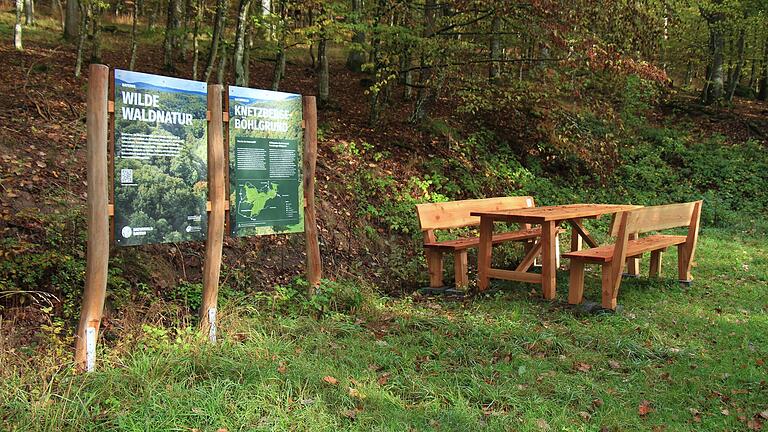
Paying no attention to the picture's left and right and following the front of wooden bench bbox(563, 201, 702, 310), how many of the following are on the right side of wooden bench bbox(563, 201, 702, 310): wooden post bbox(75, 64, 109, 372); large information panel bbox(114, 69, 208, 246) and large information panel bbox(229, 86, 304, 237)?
0

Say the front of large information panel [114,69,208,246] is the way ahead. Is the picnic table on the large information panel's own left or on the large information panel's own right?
on the large information panel's own left

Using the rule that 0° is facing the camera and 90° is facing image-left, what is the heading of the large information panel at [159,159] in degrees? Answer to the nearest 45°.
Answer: approximately 315°

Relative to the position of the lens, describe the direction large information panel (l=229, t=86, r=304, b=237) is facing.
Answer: facing the viewer and to the right of the viewer

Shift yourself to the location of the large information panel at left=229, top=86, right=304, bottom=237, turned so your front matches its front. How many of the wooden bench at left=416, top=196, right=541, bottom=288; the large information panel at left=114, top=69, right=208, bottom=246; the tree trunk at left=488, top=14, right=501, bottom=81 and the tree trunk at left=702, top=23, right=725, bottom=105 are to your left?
3

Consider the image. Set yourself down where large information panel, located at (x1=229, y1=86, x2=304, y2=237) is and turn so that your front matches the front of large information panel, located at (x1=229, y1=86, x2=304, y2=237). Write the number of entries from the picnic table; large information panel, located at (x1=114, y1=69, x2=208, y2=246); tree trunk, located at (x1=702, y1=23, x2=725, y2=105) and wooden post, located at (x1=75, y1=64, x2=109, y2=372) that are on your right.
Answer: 2

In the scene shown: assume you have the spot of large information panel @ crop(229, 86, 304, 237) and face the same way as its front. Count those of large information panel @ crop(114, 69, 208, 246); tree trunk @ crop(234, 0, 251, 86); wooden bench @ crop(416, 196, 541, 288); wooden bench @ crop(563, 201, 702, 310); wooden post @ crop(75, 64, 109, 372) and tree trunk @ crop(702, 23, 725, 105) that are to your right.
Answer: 2

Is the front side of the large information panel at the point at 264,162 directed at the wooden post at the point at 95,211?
no

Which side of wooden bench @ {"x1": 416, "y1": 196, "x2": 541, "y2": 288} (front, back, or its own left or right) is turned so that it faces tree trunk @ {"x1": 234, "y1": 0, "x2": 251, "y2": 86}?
back

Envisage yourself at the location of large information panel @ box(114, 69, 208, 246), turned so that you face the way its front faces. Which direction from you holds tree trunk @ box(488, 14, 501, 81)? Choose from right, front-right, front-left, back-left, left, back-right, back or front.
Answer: left

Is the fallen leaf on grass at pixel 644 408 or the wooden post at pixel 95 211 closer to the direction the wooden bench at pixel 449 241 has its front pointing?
the fallen leaf on grass

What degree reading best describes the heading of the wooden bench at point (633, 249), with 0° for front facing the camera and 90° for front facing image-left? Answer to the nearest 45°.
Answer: approximately 135°

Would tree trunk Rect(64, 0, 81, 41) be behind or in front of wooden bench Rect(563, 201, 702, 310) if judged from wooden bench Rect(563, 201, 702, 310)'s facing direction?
in front

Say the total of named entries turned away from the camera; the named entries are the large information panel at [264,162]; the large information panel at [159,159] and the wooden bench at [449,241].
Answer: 0

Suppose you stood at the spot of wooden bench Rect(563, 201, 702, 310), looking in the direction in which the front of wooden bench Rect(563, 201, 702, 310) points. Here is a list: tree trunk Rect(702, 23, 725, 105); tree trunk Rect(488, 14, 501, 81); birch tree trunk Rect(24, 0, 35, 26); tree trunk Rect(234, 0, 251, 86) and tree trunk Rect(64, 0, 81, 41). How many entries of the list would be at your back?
0

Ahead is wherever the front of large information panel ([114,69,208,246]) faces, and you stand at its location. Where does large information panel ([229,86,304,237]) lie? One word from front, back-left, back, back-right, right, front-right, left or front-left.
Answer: left
